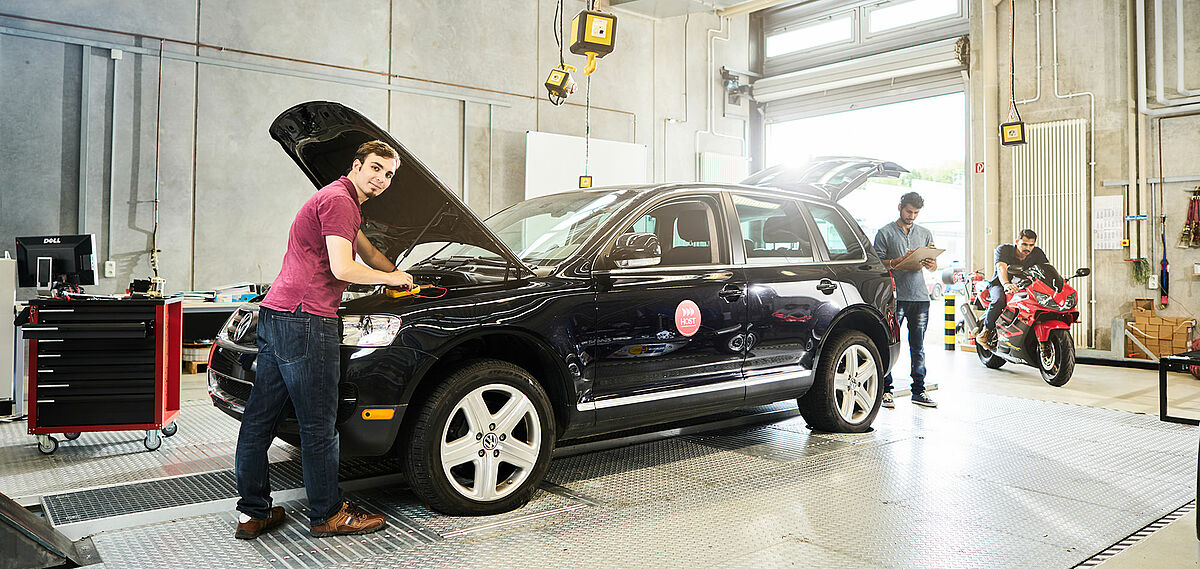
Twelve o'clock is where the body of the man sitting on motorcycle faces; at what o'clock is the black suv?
The black suv is roughly at 2 o'clock from the man sitting on motorcycle.

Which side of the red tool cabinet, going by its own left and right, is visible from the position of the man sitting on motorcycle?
left

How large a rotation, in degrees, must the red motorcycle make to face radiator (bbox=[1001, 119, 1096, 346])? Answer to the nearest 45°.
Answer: approximately 135° to its left

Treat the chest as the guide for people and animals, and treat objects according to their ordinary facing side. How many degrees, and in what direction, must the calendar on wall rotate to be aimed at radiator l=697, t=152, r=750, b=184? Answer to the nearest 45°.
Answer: approximately 90° to its right

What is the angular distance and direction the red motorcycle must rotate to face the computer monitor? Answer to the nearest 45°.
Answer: approximately 90° to its right

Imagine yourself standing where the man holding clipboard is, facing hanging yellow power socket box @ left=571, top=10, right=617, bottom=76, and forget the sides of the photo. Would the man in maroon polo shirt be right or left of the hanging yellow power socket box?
left

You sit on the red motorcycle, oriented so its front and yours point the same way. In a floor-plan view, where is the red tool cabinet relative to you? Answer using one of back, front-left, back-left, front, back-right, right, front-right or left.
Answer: right

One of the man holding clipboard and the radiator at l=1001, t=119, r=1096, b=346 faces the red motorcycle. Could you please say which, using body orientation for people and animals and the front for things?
the radiator

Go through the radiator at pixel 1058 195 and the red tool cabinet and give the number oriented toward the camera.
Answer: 2

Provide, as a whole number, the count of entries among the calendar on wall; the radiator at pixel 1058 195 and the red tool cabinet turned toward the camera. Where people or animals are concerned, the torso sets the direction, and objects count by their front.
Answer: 3

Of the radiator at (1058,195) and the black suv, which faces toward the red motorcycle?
the radiator

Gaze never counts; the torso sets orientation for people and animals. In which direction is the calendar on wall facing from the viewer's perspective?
toward the camera
